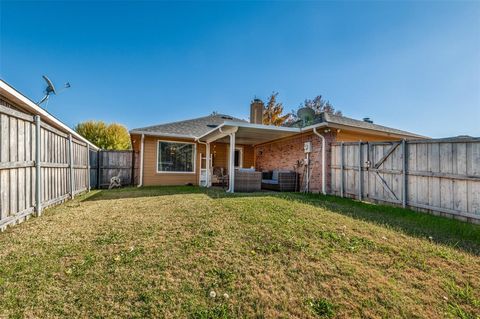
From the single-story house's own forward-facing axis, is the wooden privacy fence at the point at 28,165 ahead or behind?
behind

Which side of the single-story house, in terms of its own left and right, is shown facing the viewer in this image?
back

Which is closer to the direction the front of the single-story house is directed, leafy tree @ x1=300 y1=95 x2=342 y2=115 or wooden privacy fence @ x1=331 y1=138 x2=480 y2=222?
the leafy tree

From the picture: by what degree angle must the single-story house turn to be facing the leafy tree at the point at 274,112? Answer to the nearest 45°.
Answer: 0° — it already faces it

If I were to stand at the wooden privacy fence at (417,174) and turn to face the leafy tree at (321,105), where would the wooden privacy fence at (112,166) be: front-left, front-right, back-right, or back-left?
front-left

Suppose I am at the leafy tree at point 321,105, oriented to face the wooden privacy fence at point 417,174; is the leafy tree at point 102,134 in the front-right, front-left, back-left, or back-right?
front-right

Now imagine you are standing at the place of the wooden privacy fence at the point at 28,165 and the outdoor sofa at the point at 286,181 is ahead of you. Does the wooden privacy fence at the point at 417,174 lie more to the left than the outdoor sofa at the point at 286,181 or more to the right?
right
